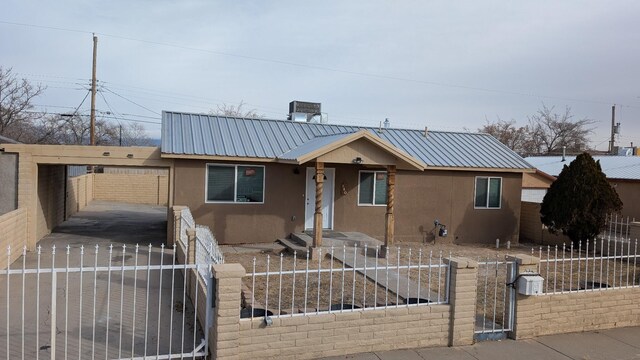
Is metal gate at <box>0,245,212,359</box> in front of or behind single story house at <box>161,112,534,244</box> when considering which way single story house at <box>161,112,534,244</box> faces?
in front

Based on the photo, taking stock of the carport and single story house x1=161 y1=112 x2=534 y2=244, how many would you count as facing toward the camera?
2

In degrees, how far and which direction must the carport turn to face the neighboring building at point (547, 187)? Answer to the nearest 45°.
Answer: approximately 90° to its left

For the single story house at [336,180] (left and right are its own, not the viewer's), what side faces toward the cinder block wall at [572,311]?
front

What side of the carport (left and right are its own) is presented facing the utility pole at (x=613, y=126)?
left

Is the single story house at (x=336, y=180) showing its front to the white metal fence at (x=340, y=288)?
yes

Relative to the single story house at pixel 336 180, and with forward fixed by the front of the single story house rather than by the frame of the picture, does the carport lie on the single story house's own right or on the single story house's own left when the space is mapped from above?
on the single story house's own right

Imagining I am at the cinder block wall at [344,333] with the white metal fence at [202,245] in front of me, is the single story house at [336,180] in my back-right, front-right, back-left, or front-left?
front-right

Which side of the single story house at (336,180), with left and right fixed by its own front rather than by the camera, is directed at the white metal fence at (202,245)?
front

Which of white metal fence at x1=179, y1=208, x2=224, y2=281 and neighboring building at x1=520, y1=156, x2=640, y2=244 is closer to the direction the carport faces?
the white metal fence

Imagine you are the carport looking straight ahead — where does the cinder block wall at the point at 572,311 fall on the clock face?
The cinder block wall is roughly at 11 o'clock from the carport.

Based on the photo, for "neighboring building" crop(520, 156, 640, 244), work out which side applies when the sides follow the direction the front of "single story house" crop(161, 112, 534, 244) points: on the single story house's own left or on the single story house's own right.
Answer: on the single story house's own left

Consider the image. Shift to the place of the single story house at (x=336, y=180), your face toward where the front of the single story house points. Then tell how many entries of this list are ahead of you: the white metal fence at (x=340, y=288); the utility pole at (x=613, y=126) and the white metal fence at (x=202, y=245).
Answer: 2

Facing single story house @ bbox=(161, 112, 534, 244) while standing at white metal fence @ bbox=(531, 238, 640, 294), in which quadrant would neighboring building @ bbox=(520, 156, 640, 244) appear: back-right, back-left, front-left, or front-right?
front-right

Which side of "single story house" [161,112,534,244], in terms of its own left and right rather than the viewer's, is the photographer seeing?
front

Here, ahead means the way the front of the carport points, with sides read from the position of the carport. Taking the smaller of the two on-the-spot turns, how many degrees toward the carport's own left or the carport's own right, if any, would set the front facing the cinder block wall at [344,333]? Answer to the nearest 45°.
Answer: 0° — it already faces it

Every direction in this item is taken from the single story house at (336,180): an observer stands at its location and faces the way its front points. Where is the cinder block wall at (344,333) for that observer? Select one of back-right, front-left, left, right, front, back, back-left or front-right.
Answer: front

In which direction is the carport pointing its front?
toward the camera

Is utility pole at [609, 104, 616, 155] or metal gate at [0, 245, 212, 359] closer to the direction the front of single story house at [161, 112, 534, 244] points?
the metal gate
